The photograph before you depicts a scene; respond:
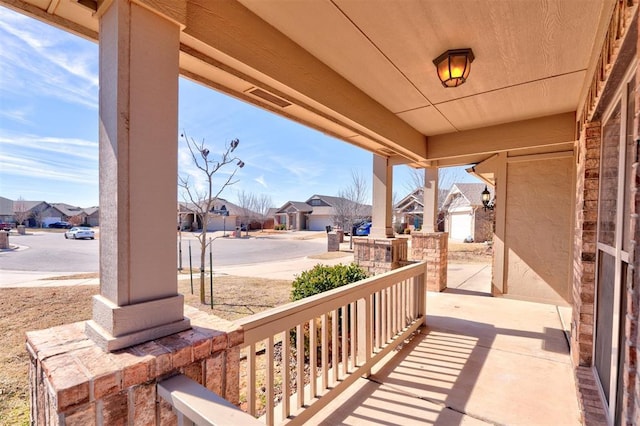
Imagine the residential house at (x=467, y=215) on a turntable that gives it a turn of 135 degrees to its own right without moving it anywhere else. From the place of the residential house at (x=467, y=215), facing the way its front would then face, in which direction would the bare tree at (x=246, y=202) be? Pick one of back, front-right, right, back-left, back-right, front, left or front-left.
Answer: left

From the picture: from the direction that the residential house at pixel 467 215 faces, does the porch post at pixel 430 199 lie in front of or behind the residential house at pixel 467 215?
in front

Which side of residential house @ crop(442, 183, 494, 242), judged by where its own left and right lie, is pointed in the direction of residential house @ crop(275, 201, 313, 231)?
right

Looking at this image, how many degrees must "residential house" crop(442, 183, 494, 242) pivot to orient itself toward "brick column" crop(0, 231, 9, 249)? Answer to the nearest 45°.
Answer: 0° — it already faces it

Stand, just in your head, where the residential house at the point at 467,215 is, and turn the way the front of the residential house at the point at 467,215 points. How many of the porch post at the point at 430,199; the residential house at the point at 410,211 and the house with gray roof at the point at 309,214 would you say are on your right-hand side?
2

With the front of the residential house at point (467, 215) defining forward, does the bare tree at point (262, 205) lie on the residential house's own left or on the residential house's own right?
on the residential house's own right

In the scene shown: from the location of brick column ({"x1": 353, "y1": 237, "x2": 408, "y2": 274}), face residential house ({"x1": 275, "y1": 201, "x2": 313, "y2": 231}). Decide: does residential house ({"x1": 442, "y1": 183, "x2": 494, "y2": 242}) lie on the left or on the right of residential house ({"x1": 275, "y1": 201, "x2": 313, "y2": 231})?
right

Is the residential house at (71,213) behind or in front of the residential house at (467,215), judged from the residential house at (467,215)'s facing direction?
in front

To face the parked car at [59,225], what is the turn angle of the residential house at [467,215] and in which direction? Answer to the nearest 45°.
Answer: approximately 45° to its right

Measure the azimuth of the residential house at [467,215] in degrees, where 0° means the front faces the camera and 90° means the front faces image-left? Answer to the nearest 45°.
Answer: approximately 45°
